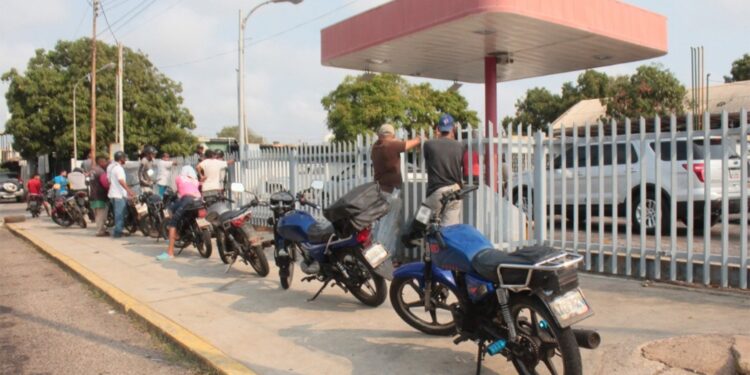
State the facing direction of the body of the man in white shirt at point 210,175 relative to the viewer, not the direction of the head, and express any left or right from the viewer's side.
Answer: facing away from the viewer

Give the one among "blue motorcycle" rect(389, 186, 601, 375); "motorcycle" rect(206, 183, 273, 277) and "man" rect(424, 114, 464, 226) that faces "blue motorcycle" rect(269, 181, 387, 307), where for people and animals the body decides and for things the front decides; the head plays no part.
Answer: "blue motorcycle" rect(389, 186, 601, 375)

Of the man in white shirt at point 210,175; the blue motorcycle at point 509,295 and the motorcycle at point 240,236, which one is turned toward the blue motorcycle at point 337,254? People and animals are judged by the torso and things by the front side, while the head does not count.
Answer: the blue motorcycle at point 509,295

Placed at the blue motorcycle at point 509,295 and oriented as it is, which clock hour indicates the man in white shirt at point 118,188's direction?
The man in white shirt is roughly at 12 o'clock from the blue motorcycle.

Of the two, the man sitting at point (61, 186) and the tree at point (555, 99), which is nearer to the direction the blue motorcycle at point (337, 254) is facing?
the man sitting

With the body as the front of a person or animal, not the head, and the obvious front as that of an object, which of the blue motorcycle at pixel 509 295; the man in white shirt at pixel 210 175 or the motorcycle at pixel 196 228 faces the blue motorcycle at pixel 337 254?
the blue motorcycle at pixel 509 295

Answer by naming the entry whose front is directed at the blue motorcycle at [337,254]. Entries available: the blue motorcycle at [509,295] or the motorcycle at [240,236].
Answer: the blue motorcycle at [509,295]

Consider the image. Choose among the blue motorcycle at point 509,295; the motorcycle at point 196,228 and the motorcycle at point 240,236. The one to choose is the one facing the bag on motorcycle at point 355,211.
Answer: the blue motorcycle

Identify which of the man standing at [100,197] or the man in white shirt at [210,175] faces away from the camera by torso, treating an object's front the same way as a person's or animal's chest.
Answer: the man in white shirt

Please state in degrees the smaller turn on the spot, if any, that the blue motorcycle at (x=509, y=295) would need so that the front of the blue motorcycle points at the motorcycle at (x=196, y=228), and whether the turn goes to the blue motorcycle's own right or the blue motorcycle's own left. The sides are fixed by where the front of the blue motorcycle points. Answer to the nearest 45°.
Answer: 0° — it already faces it

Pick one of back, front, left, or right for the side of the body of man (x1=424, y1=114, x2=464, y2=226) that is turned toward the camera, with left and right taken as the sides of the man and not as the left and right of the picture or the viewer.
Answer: back
